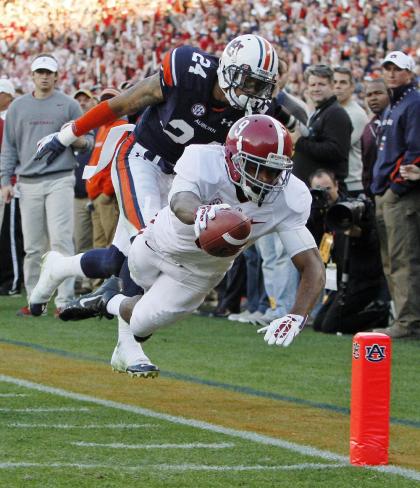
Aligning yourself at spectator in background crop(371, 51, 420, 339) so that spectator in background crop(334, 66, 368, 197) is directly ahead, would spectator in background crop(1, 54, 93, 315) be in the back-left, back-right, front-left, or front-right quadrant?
front-left

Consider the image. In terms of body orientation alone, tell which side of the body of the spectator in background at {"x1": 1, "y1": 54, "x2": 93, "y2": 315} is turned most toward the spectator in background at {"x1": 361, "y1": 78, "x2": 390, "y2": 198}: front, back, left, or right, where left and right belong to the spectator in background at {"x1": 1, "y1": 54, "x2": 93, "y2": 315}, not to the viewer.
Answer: left

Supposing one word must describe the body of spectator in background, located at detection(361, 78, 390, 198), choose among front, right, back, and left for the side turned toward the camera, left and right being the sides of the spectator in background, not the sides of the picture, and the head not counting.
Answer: front

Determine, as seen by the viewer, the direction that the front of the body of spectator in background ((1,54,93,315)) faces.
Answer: toward the camera

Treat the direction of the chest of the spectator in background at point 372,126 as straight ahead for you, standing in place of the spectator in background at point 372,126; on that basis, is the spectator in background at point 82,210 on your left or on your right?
on your right

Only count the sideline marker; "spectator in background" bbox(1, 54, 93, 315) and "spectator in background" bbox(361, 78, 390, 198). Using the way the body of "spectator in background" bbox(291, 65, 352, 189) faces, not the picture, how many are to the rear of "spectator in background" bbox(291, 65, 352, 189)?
1

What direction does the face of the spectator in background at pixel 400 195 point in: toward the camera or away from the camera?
toward the camera

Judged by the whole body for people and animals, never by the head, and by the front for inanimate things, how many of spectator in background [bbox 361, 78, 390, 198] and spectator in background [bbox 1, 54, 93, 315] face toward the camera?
2

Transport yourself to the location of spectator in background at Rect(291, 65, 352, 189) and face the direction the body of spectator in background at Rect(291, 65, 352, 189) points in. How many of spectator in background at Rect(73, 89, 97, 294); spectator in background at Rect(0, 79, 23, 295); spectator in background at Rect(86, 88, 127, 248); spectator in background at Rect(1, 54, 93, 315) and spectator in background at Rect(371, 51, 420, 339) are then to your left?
1

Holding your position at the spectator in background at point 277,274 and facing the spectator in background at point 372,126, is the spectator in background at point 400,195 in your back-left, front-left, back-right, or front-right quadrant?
front-right
